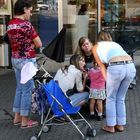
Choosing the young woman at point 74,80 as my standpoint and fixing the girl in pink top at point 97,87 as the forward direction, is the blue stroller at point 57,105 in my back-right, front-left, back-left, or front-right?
back-right

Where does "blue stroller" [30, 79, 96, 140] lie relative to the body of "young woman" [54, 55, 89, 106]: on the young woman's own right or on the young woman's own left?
on the young woman's own right
